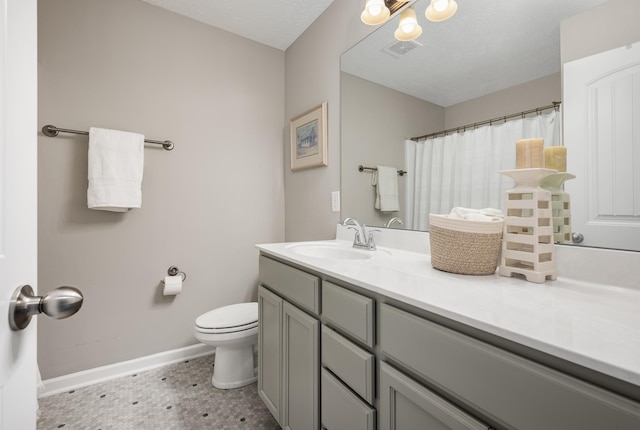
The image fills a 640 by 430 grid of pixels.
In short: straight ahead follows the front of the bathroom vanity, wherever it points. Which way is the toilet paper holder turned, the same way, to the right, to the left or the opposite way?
to the left

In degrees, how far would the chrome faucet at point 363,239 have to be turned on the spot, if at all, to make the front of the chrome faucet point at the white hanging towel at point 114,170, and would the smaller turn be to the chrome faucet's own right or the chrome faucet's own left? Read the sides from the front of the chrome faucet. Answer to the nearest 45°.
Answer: approximately 45° to the chrome faucet's own right

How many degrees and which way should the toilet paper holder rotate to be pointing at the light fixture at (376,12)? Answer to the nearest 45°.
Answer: approximately 45° to its left

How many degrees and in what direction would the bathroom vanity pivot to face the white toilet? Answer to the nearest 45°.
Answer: approximately 90° to its right

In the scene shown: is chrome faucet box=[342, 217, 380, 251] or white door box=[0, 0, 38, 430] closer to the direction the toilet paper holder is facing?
the white door

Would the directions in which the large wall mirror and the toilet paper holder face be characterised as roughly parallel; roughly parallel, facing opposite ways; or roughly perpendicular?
roughly perpendicular

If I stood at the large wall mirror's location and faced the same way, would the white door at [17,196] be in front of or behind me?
in front

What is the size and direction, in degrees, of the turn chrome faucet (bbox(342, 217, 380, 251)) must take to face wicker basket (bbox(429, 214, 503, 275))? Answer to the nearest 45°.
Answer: approximately 90° to its left
